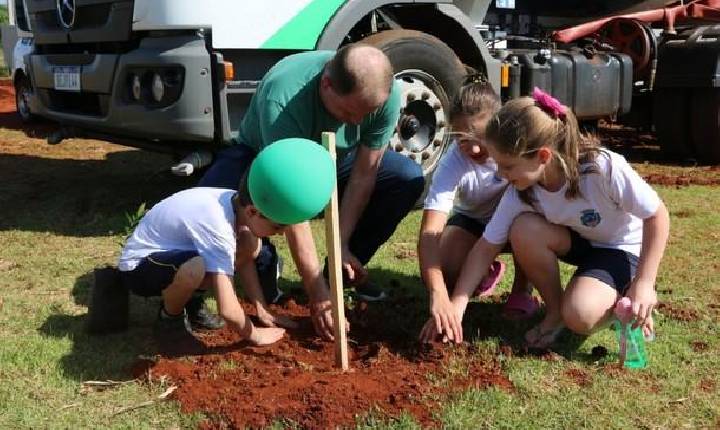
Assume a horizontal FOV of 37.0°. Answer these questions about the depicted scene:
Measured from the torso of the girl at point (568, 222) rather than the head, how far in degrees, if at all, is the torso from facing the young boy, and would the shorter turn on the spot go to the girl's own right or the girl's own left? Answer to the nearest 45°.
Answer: approximately 45° to the girl's own right

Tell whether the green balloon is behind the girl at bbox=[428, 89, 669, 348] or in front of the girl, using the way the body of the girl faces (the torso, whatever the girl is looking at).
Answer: in front

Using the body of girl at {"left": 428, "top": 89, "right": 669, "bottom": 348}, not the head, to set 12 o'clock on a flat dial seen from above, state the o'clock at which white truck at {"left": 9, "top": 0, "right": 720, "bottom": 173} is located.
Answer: The white truck is roughly at 3 o'clock from the girl.

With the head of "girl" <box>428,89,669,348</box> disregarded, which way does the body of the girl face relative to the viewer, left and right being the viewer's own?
facing the viewer and to the left of the viewer

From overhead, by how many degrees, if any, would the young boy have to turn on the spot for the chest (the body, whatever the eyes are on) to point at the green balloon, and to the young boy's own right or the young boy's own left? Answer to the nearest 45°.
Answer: approximately 45° to the young boy's own right

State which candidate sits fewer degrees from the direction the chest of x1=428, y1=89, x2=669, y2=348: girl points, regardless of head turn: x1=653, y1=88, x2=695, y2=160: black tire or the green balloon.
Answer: the green balloon

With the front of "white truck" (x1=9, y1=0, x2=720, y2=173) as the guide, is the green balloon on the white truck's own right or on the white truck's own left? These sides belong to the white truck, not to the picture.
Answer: on the white truck's own left

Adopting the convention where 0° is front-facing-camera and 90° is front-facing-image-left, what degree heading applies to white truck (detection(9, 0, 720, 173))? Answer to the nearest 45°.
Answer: approximately 45°

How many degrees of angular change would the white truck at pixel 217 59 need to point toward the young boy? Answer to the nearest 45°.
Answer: approximately 45° to its left

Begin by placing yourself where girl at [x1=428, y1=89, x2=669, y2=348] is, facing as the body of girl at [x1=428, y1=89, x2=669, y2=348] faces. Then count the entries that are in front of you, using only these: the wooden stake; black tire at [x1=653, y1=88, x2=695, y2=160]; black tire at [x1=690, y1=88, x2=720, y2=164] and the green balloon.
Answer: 2

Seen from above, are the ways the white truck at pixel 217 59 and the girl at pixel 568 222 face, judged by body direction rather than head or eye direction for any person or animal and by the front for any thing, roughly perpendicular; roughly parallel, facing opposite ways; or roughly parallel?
roughly parallel

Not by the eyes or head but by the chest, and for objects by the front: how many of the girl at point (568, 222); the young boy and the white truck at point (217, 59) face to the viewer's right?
1

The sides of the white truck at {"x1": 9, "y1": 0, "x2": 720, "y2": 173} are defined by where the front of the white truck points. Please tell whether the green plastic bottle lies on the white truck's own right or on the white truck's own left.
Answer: on the white truck's own left

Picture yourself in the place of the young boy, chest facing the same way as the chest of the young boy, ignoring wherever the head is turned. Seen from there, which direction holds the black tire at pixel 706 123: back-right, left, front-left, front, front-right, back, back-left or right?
front-left

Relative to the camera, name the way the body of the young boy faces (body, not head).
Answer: to the viewer's right
